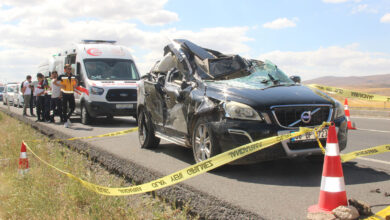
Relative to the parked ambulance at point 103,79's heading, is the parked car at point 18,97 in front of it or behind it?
behind

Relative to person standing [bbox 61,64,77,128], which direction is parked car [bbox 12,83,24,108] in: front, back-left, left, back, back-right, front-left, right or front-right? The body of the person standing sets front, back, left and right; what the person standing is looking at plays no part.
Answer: back

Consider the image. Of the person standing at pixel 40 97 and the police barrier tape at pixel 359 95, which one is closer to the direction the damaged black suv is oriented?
the police barrier tape

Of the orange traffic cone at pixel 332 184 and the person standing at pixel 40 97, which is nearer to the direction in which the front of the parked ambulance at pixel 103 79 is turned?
the orange traffic cone

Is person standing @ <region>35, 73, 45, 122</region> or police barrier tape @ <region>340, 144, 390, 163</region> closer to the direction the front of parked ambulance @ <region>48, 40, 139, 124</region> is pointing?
the police barrier tape

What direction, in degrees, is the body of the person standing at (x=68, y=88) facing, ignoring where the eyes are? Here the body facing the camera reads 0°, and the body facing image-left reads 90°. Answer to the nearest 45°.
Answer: approximately 0°

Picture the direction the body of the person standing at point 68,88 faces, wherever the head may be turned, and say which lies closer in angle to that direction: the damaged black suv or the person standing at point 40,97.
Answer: the damaged black suv

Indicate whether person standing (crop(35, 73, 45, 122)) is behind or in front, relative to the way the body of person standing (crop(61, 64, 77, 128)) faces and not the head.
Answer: behind

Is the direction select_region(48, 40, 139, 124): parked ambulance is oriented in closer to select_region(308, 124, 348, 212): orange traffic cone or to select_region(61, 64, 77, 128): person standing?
the orange traffic cone

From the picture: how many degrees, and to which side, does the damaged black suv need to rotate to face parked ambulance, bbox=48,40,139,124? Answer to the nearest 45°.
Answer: approximately 180°
